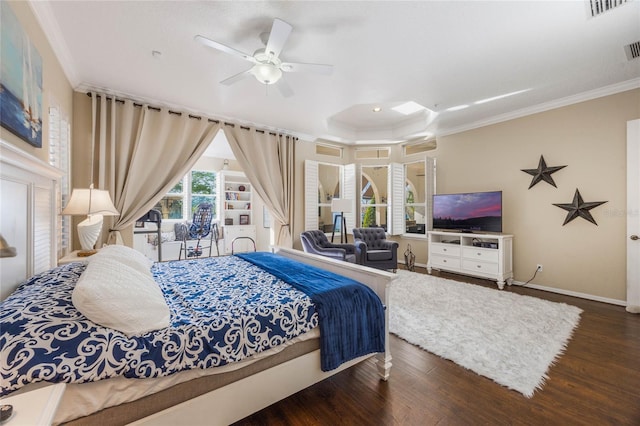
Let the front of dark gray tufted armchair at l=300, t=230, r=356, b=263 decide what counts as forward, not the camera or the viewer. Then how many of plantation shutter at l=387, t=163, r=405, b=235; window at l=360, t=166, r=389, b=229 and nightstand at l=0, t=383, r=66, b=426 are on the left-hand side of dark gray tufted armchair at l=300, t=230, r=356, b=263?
2

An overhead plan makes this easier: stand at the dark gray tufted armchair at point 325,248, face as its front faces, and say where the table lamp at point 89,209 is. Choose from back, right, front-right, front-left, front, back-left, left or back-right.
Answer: right

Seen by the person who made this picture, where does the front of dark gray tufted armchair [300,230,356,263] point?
facing the viewer and to the right of the viewer

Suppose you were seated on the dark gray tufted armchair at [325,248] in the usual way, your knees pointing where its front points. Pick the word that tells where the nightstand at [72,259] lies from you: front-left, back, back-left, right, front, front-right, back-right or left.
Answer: right

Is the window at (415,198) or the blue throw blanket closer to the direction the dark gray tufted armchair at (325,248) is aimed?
the blue throw blanket

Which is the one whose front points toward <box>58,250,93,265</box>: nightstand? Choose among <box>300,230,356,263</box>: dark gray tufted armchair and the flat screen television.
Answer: the flat screen television

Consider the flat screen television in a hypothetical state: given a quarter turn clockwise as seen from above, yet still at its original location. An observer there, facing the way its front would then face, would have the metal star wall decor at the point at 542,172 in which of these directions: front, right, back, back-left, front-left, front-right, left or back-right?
back-right

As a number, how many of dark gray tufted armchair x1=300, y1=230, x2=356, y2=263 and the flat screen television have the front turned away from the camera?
0

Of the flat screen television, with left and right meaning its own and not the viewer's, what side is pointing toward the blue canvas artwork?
front

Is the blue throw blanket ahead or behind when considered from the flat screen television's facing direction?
ahead

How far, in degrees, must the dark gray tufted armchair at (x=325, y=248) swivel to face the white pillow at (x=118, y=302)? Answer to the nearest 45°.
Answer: approximately 45° to its right

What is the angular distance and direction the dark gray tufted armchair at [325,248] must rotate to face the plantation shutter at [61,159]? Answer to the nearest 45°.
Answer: approximately 90° to its right

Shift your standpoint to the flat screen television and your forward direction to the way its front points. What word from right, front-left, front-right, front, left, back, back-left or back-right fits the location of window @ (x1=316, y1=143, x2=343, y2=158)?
front-right

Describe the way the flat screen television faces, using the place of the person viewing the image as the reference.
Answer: facing the viewer and to the left of the viewer
